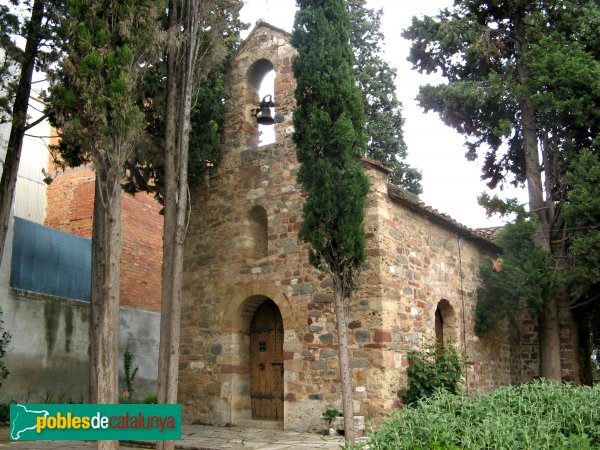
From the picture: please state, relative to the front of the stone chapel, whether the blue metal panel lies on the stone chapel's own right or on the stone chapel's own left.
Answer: on the stone chapel's own right

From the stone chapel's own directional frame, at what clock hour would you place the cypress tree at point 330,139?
The cypress tree is roughly at 10 o'clock from the stone chapel.

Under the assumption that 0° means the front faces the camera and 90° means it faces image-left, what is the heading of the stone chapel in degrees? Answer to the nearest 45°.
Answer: approximately 45°

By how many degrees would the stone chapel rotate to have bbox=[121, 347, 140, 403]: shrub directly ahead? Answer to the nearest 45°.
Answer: approximately 90° to its right

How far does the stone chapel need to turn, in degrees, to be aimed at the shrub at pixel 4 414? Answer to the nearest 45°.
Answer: approximately 45° to its right
